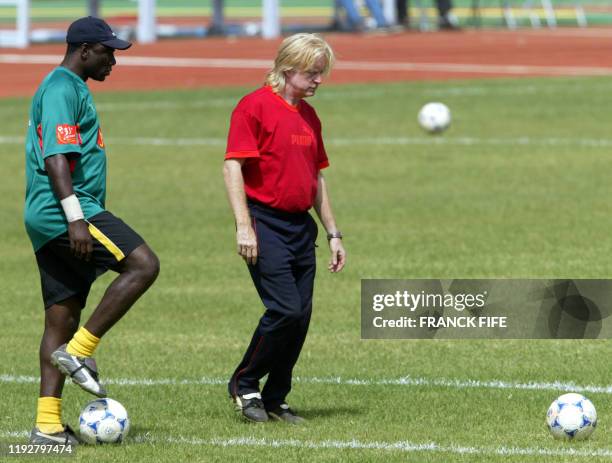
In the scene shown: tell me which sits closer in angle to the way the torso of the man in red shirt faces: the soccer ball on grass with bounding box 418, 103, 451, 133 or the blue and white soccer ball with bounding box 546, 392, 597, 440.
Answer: the blue and white soccer ball

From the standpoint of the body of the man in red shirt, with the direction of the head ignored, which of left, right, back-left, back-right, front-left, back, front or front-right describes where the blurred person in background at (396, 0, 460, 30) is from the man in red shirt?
back-left

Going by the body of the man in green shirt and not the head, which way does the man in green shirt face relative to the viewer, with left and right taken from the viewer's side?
facing to the right of the viewer

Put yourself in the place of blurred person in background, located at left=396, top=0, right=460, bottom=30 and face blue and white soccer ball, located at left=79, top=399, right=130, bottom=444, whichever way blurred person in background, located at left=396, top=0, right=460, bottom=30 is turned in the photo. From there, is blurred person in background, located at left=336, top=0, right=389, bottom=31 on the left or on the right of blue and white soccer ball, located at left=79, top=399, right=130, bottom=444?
right

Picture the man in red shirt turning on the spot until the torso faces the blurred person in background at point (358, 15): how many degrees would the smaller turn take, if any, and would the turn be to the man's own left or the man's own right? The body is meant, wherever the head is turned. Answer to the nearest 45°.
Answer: approximately 135° to the man's own left

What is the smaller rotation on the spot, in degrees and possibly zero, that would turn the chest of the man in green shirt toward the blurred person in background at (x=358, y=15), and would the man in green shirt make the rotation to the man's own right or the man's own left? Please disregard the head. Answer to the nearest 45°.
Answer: approximately 90° to the man's own left

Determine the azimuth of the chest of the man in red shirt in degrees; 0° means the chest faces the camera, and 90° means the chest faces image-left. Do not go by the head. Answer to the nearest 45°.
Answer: approximately 315°
